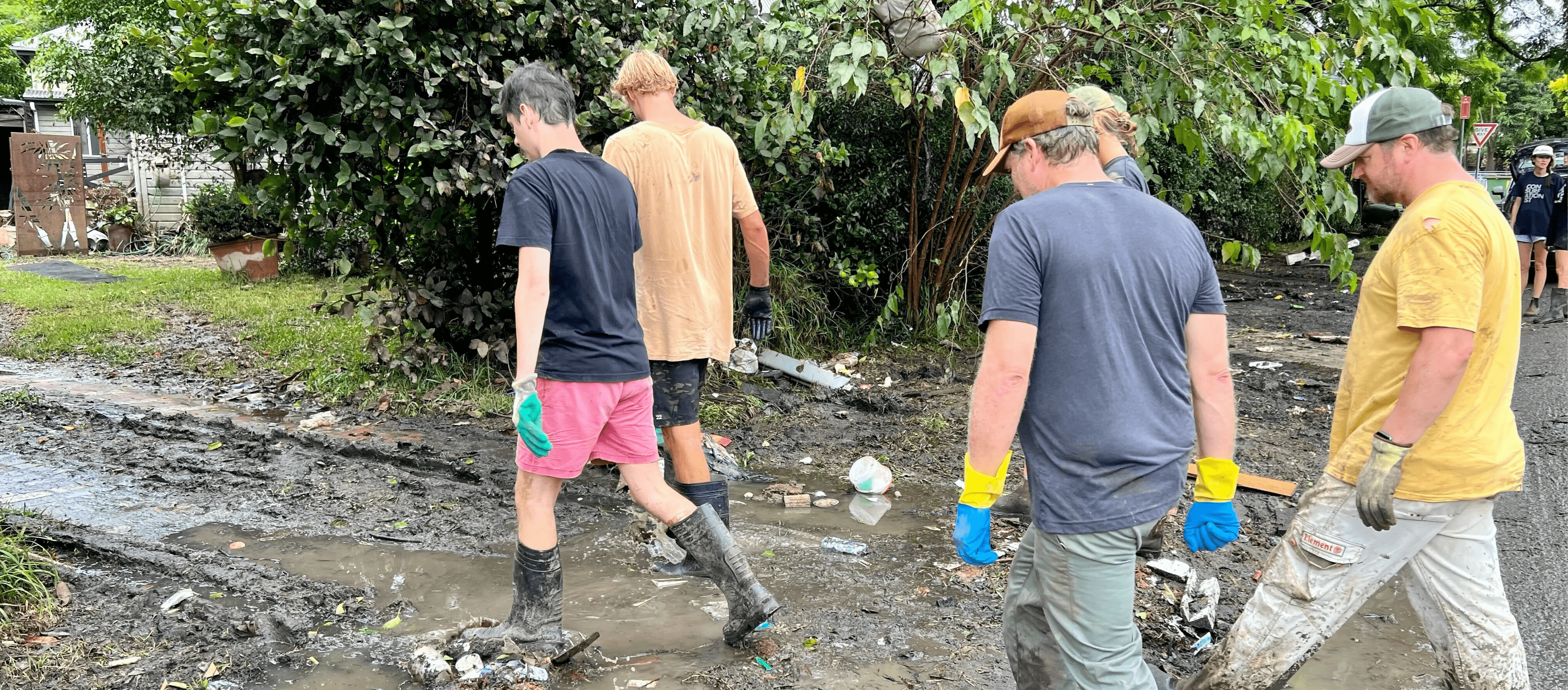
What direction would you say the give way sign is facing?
toward the camera

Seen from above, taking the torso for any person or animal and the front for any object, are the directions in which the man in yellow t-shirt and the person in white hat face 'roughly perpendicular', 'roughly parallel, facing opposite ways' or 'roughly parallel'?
roughly perpendicular

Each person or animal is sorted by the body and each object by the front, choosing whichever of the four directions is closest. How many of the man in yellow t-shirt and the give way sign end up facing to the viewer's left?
1

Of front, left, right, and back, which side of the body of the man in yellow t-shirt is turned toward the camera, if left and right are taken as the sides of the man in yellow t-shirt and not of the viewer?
left

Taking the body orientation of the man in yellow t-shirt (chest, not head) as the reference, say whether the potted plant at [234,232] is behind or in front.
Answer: in front

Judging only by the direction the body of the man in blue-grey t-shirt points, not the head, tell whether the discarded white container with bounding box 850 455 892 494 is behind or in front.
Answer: in front

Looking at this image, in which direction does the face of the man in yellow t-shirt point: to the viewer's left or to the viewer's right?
to the viewer's left

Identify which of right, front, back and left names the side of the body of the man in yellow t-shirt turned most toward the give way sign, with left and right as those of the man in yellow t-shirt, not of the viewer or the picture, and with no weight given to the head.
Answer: right

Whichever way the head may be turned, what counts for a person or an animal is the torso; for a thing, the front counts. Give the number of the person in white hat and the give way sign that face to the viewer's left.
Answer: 0

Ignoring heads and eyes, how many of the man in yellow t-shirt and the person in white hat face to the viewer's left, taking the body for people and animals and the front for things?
1

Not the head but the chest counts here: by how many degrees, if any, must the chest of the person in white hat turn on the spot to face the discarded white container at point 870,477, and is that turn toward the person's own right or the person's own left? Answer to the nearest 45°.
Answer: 0° — they already face it

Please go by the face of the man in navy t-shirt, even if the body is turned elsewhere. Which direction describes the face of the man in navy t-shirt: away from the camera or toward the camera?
away from the camera

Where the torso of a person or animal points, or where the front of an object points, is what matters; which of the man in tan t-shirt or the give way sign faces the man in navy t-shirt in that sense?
the give way sign
